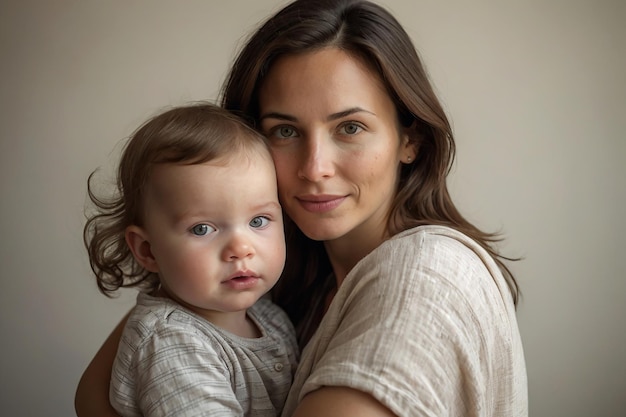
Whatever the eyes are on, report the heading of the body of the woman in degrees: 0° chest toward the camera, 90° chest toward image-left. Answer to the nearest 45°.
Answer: approximately 45°
